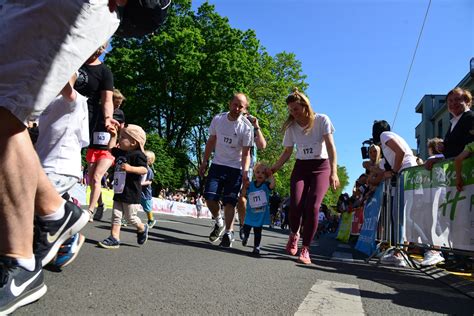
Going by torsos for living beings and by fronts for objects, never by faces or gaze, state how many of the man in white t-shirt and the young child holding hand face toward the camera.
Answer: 2

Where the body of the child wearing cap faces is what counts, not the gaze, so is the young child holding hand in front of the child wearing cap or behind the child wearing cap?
behind

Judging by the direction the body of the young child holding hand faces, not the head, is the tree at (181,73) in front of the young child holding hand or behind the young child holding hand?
behind
